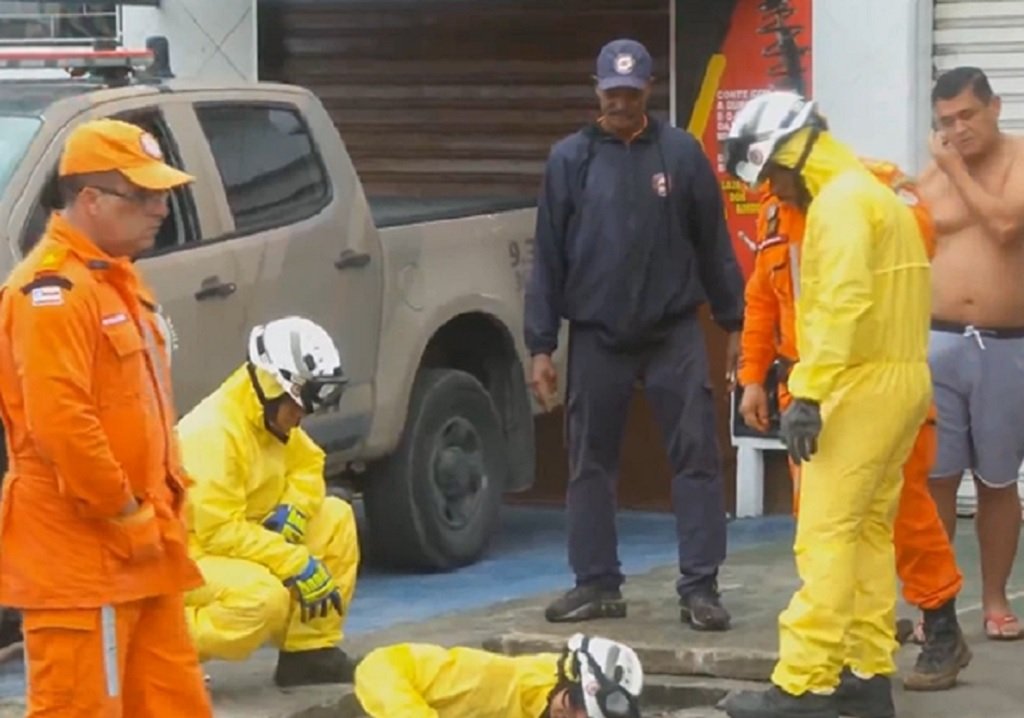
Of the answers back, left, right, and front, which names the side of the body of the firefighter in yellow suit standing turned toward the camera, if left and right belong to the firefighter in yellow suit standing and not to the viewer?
left

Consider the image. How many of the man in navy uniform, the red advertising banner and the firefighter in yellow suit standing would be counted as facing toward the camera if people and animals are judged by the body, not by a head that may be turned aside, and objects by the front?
2

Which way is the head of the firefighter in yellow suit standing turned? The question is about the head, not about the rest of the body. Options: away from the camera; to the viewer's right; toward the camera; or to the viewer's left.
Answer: to the viewer's left

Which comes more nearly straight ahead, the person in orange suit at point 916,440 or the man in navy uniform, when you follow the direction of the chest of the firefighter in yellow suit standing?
the man in navy uniform

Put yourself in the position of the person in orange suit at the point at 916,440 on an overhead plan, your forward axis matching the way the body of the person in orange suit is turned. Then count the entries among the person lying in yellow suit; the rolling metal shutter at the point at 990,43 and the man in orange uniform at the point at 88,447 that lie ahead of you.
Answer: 2

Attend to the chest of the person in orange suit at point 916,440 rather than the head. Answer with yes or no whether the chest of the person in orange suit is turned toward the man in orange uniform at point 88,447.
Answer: yes

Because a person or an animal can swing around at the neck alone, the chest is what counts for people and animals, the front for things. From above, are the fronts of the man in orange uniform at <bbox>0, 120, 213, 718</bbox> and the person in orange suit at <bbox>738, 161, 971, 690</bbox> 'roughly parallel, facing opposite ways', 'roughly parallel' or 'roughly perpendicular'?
roughly perpendicular

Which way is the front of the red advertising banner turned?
toward the camera

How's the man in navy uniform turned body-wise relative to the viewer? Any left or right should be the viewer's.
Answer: facing the viewer

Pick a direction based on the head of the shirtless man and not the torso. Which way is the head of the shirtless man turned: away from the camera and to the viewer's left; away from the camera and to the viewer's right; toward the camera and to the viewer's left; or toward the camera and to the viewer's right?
toward the camera and to the viewer's left

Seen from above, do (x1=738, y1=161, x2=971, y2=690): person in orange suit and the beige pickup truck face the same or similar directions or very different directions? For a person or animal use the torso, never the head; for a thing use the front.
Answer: same or similar directions

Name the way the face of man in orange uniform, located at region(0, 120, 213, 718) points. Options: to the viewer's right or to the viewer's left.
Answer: to the viewer's right

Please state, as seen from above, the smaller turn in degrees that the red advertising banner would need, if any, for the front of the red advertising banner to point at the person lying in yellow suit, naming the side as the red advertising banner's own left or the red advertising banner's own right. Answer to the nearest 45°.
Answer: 0° — it already faces them

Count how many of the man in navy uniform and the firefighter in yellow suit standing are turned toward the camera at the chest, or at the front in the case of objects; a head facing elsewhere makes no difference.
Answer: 1

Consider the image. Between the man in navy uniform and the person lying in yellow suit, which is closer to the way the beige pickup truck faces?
the person lying in yellow suit

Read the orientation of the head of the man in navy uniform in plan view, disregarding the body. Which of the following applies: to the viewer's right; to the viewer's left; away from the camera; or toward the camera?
toward the camera
